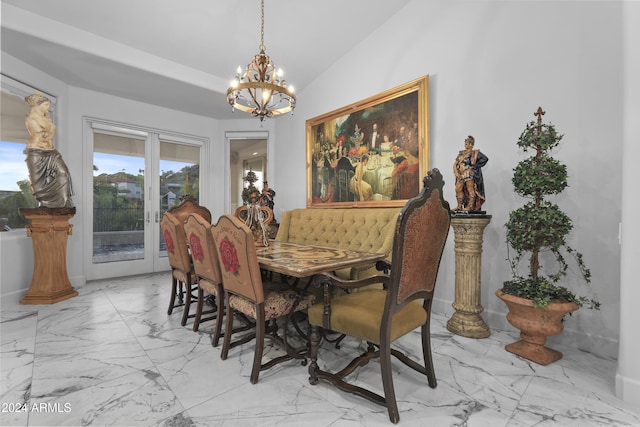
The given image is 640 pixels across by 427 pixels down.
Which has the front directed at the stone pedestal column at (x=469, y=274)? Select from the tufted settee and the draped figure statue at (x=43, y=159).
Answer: the draped figure statue

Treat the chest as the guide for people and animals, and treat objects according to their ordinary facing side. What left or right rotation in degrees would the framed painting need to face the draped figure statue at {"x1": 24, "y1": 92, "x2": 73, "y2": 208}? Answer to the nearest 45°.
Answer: approximately 45° to its right

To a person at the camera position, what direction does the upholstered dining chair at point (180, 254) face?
facing away from the viewer and to the right of the viewer

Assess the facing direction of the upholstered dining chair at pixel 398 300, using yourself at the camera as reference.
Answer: facing away from the viewer and to the left of the viewer

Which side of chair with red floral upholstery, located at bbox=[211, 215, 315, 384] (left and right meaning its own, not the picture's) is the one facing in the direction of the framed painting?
front

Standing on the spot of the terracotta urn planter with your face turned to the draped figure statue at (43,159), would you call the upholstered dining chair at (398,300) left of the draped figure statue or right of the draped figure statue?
left

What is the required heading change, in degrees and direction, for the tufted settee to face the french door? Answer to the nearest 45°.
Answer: approximately 45° to its right

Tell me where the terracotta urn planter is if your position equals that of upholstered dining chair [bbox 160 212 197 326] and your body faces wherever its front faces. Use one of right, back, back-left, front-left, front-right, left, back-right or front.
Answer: right

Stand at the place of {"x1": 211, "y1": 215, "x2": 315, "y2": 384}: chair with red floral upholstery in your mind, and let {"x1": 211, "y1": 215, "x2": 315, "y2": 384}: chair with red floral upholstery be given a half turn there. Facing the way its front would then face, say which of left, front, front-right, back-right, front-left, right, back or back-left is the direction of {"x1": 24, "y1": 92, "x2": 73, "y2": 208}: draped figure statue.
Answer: right

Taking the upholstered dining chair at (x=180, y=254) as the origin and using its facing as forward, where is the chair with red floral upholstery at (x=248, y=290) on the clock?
The chair with red floral upholstery is roughly at 4 o'clock from the upholstered dining chair.

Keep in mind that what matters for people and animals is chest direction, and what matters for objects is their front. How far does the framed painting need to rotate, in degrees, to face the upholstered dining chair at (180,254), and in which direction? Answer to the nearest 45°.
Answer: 0° — it already faces it

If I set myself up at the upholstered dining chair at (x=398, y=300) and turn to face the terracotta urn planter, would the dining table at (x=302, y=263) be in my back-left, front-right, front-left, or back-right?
back-left

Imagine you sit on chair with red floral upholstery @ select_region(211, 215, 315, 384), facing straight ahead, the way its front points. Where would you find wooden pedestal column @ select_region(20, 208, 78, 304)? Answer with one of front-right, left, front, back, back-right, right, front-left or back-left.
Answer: left

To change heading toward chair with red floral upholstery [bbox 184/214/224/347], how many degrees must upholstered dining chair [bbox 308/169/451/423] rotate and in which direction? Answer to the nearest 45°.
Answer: approximately 45° to its left

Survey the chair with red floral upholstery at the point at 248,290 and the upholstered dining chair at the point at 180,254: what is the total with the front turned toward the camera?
0

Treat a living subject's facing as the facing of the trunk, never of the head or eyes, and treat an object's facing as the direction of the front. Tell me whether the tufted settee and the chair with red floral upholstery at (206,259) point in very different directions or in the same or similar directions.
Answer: very different directions

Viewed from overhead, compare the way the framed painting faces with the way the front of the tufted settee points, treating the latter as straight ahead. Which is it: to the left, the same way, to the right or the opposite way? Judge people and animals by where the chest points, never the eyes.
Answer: the same way

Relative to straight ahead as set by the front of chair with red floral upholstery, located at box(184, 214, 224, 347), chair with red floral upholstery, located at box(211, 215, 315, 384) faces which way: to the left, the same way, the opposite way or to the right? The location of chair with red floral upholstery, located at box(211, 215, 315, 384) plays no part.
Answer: the same way

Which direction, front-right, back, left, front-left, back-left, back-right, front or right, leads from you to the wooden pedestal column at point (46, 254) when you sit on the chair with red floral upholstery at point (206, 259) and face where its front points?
left

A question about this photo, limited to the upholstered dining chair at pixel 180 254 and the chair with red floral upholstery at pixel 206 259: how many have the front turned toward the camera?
0

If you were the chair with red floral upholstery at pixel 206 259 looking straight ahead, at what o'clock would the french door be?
The french door is roughly at 10 o'clock from the chair with red floral upholstery.
